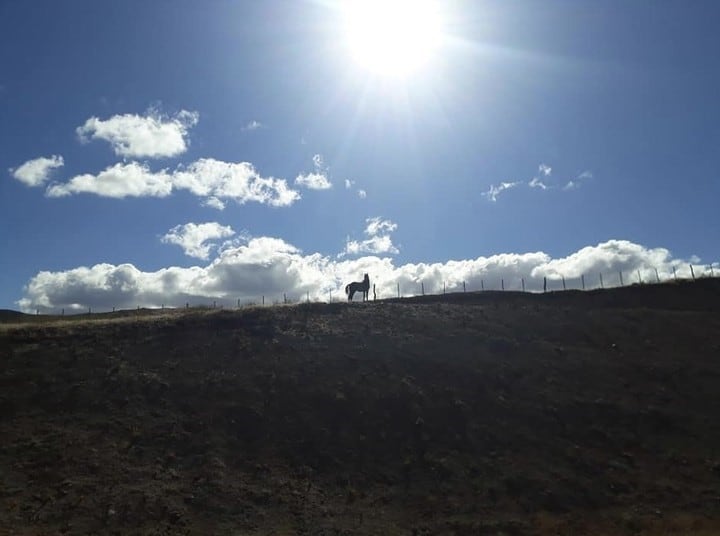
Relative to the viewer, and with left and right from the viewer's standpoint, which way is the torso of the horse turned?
facing to the right of the viewer
